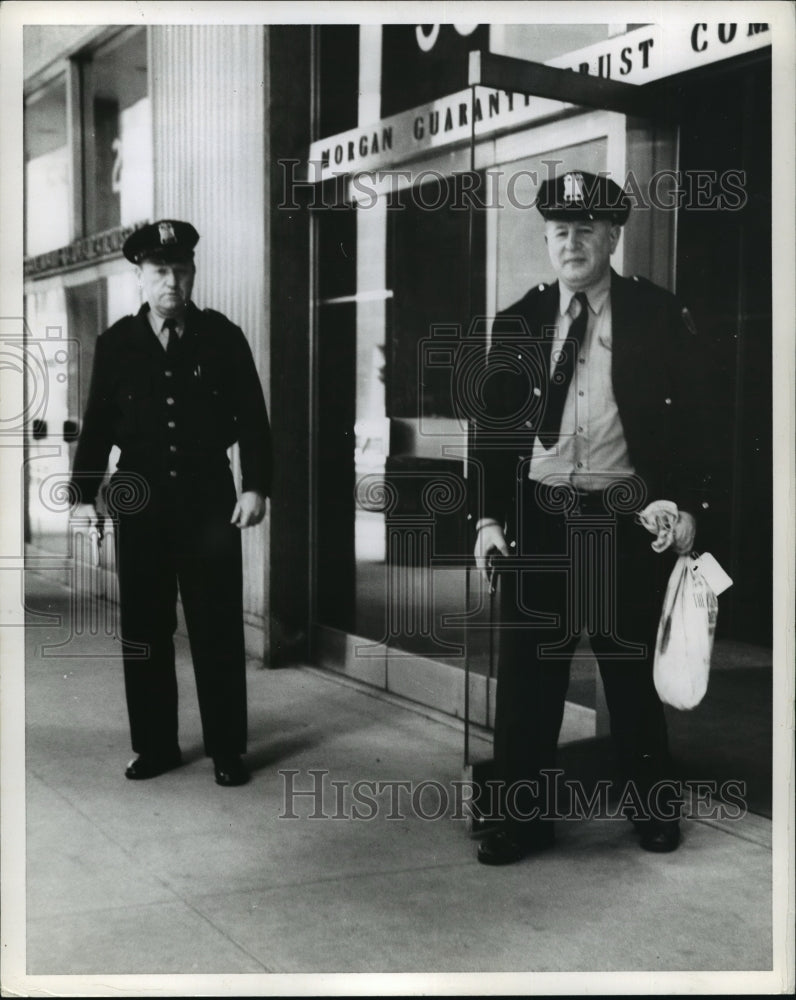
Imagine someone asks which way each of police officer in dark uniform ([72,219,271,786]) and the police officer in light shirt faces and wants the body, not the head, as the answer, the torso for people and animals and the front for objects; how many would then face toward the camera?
2

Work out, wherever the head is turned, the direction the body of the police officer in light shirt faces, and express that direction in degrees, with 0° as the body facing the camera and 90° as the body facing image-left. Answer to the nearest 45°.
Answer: approximately 0°

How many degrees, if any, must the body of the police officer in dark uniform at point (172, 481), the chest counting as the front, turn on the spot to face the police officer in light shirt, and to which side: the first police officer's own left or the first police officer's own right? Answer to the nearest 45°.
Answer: approximately 90° to the first police officer's own left

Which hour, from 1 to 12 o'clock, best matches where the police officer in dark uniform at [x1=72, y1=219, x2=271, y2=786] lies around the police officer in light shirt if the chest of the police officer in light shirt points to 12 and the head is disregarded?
The police officer in dark uniform is roughly at 3 o'clock from the police officer in light shirt.

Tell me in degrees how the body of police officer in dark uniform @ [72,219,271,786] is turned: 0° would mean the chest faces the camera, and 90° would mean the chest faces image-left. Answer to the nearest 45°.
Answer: approximately 0°
